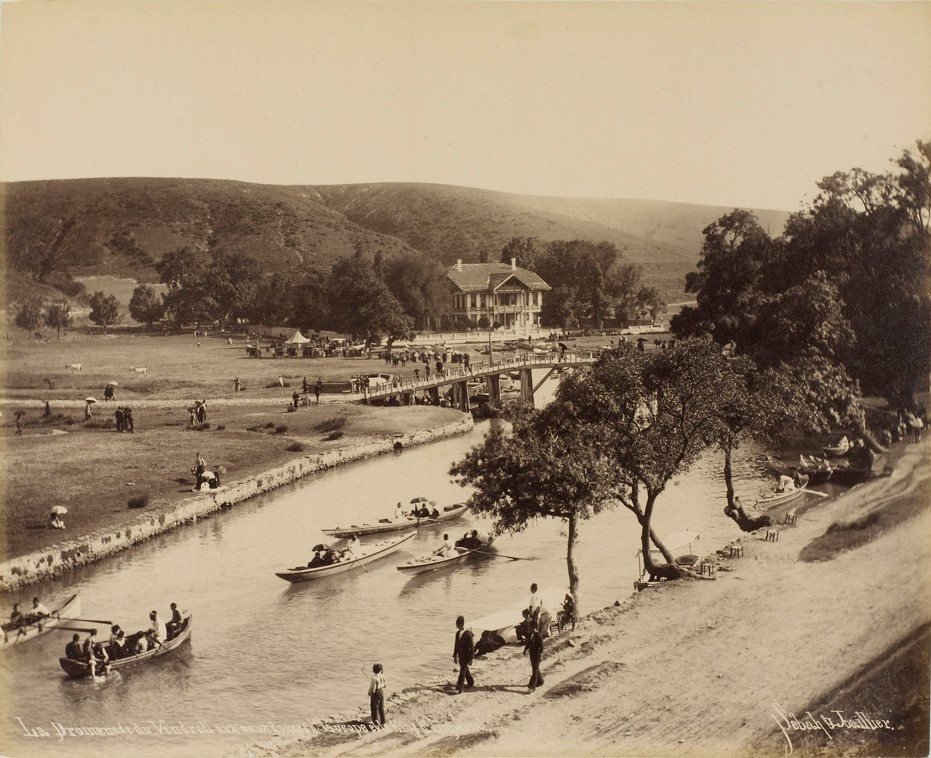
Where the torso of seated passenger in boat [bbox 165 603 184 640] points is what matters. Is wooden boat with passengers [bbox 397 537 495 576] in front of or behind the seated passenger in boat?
behind

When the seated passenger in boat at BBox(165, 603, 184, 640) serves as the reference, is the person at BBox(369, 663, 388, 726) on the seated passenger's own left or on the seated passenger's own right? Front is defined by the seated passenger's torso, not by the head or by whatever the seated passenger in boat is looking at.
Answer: on the seated passenger's own left
